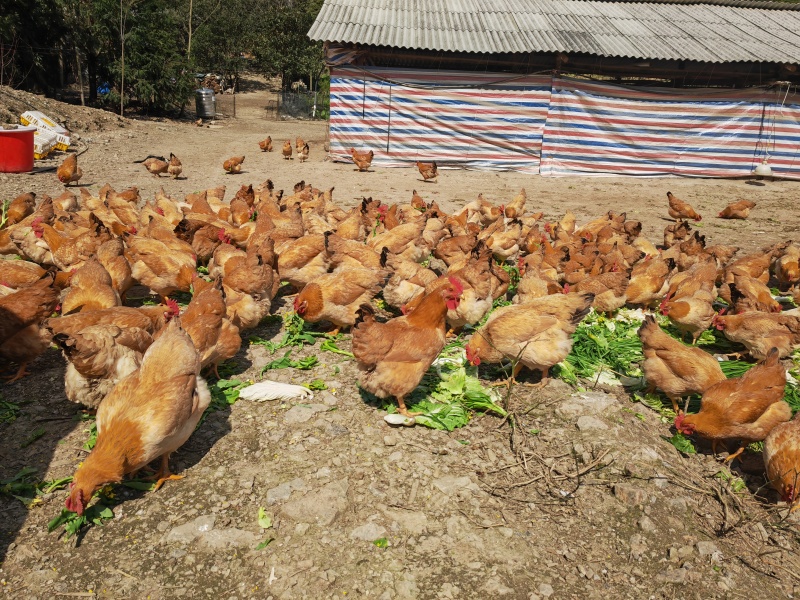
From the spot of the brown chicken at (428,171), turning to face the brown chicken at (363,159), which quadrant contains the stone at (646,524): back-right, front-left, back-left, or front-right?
back-left

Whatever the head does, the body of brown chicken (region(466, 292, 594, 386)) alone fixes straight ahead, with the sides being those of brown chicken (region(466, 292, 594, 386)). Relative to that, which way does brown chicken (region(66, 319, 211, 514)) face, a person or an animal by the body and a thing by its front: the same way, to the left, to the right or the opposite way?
to the left

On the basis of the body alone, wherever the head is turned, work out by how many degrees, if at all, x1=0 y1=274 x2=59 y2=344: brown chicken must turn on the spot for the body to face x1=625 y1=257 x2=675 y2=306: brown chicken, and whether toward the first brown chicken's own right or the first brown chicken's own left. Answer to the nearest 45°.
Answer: approximately 180°
